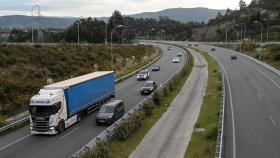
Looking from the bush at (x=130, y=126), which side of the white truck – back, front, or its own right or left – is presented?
left

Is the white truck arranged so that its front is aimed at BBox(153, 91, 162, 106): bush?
no

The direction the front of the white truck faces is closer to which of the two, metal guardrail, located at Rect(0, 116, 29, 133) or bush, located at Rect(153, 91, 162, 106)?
the metal guardrail

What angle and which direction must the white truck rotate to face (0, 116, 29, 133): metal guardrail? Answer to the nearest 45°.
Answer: approximately 45° to its right

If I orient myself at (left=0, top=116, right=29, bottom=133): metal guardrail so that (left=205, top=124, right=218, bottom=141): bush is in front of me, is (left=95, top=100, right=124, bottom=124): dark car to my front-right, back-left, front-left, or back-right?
front-left

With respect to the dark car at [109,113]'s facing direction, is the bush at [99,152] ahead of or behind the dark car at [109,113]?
ahead

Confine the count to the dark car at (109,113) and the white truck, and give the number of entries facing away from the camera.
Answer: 0

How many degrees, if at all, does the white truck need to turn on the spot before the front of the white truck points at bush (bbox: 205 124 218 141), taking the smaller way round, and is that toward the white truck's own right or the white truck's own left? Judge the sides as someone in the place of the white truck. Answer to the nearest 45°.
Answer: approximately 90° to the white truck's own left

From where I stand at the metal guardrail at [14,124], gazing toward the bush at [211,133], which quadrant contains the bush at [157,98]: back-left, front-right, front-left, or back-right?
front-left

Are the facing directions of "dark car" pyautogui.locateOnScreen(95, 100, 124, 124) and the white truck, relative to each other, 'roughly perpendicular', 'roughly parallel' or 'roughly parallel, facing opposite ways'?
roughly parallel

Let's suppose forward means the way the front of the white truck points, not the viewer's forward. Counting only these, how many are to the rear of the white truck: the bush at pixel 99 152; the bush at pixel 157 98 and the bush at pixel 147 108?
2

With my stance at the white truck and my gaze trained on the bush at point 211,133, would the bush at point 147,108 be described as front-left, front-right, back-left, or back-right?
front-left

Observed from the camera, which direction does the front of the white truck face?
facing the viewer and to the left of the viewer

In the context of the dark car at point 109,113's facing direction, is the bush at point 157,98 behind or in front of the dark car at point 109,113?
behind

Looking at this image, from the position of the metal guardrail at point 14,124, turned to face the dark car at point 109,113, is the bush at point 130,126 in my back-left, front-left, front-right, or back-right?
front-right

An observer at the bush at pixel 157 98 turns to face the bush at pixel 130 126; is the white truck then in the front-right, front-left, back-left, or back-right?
front-right

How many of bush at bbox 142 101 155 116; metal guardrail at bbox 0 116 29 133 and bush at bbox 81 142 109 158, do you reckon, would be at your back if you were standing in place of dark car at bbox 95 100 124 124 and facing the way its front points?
1

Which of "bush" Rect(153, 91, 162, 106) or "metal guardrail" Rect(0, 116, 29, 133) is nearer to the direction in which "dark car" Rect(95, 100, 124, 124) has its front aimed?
the metal guardrail
